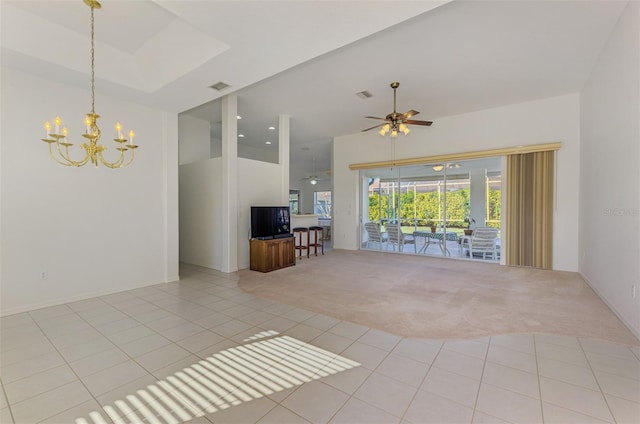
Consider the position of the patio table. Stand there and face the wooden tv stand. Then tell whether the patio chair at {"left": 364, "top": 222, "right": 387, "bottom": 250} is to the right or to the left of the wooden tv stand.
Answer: right

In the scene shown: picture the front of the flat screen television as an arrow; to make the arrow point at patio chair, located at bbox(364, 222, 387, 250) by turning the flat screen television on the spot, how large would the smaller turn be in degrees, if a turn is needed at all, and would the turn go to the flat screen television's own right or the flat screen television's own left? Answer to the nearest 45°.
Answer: approximately 90° to the flat screen television's own left

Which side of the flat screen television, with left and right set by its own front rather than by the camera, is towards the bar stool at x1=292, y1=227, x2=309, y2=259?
left

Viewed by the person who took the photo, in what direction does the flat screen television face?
facing the viewer and to the right of the viewer

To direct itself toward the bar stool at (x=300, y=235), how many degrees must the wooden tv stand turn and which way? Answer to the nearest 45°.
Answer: approximately 90° to its left

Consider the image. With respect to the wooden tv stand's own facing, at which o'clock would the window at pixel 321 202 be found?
The window is roughly at 8 o'clock from the wooden tv stand.

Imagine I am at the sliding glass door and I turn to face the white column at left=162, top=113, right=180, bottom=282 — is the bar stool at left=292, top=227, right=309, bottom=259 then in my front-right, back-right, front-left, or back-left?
front-right

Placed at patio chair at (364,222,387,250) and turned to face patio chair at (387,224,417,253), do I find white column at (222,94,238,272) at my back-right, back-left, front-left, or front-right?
back-right
